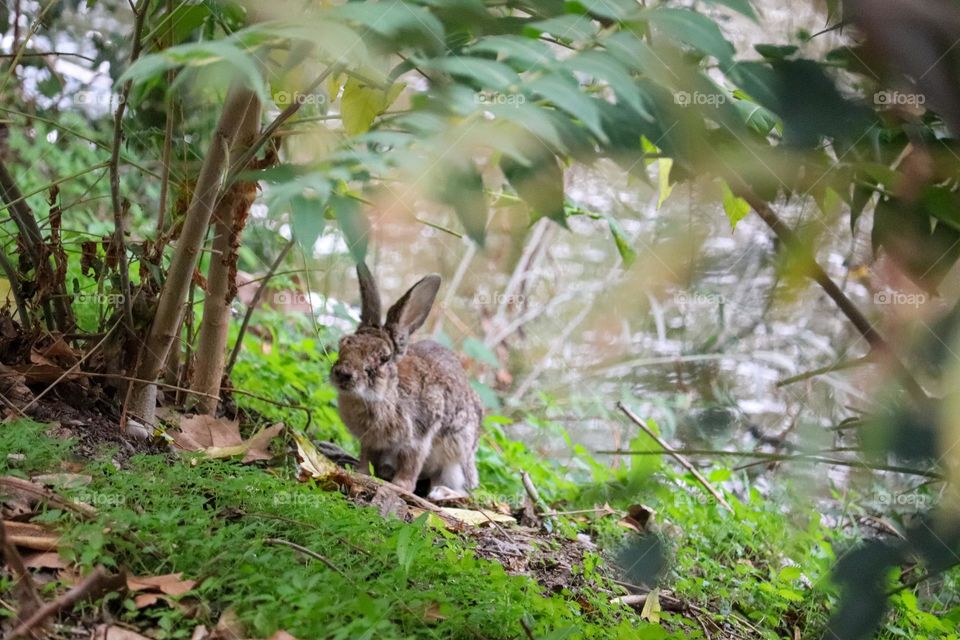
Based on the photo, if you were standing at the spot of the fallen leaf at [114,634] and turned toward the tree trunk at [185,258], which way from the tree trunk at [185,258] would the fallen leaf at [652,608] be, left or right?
right

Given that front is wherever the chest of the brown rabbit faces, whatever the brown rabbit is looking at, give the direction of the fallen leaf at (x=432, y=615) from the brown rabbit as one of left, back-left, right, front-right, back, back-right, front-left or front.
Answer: front-left

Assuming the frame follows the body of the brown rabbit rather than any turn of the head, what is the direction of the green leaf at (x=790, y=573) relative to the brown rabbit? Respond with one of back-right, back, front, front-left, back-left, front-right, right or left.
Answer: left

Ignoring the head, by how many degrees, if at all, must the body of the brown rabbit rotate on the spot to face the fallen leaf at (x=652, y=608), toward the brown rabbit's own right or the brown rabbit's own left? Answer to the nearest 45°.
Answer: approximately 45° to the brown rabbit's own left

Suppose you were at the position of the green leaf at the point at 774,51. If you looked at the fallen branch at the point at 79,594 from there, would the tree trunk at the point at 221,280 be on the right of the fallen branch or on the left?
right

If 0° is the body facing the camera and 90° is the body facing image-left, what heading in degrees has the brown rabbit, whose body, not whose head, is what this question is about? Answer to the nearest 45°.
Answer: approximately 45°

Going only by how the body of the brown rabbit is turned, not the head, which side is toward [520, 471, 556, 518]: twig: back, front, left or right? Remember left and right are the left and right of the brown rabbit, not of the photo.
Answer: left

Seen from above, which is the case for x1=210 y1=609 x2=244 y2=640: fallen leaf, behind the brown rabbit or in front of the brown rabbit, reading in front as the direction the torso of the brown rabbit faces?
in front

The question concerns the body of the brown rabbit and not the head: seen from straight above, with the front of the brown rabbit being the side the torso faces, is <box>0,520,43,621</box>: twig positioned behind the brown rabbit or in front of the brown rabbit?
in front
